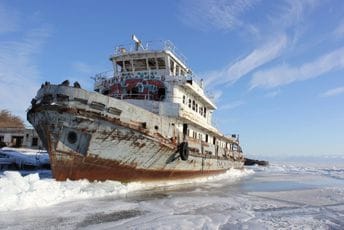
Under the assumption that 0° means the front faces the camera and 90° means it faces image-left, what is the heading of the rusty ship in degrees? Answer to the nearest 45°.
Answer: approximately 45°

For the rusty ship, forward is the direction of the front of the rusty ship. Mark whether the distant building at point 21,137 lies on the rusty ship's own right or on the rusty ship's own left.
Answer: on the rusty ship's own right
